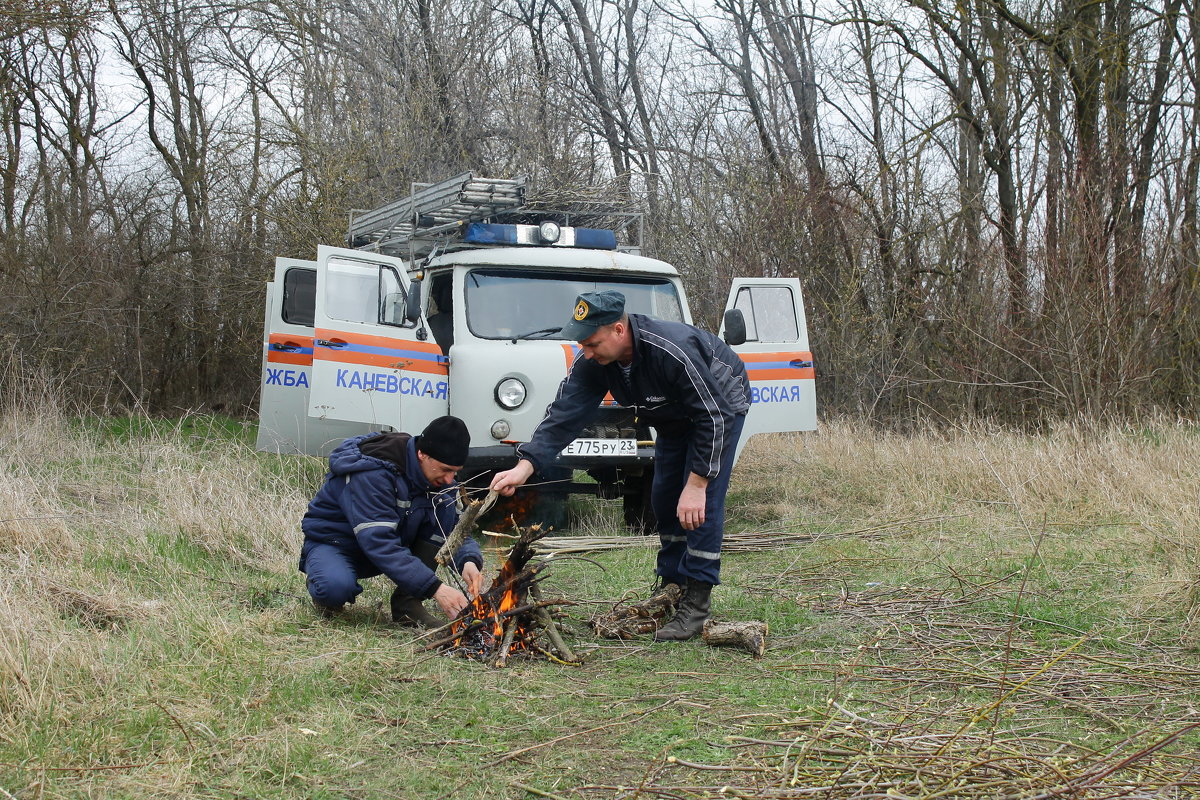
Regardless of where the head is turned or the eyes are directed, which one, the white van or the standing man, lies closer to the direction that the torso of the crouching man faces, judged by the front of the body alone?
the standing man

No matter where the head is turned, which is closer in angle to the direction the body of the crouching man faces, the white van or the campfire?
the campfire

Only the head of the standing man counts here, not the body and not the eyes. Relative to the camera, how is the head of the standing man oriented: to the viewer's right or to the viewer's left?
to the viewer's left

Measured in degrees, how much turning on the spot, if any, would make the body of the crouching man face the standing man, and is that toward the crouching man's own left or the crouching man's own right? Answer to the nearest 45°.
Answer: approximately 45° to the crouching man's own left

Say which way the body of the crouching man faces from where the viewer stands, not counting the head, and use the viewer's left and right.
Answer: facing the viewer and to the right of the viewer

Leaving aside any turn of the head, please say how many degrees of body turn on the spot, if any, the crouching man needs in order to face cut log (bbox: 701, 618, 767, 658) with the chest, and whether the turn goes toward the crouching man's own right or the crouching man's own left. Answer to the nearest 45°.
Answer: approximately 45° to the crouching man's own left

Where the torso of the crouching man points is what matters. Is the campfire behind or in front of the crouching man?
in front

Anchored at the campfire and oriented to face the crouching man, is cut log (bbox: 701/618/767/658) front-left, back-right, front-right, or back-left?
back-right
